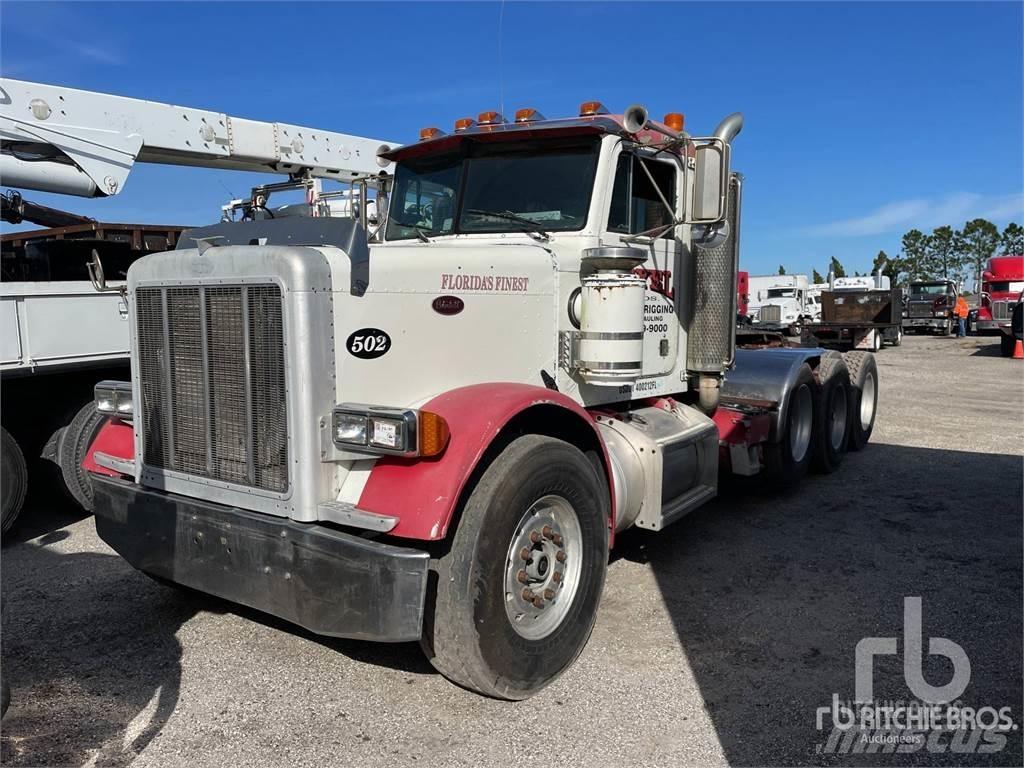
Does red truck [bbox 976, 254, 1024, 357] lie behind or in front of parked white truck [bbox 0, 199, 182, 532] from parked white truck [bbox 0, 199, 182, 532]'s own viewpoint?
behind

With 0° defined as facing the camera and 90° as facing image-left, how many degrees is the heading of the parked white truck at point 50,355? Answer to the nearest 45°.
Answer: approximately 45°

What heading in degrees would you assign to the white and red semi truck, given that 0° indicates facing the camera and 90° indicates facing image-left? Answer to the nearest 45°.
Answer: approximately 45°

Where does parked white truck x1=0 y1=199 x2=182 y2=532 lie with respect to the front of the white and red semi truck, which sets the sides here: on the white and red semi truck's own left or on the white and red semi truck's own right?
on the white and red semi truck's own right

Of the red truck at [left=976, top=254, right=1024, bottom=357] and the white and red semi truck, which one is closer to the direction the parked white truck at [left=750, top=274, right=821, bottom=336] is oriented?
the white and red semi truck

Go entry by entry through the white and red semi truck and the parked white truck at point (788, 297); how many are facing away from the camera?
0
